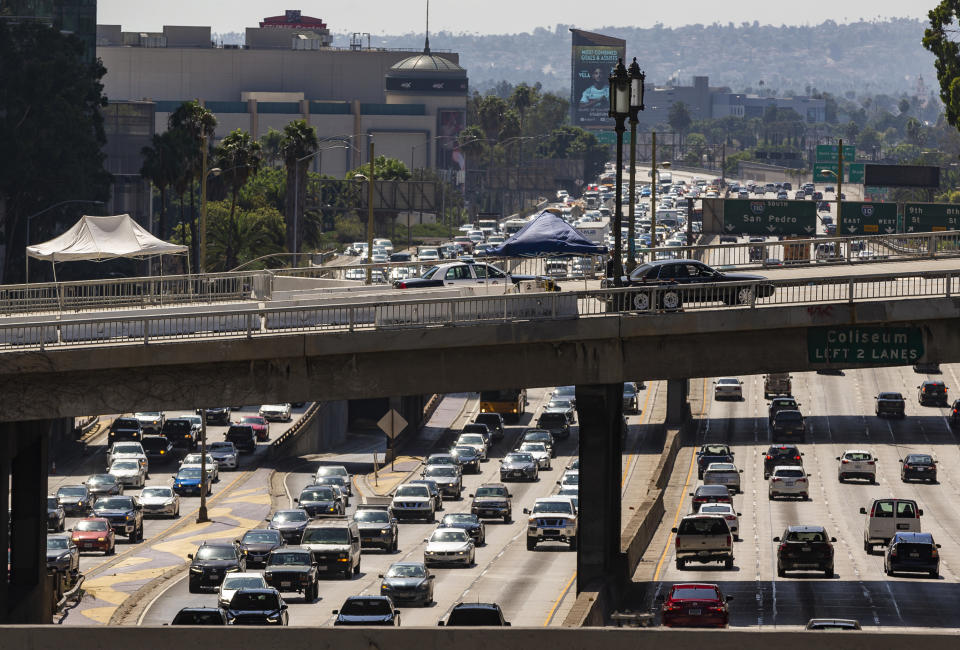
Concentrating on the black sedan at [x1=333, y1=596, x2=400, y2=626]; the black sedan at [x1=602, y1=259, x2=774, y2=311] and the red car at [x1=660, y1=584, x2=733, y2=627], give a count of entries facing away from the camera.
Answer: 1

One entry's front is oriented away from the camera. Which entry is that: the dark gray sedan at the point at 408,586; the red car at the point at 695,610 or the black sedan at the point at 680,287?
the red car

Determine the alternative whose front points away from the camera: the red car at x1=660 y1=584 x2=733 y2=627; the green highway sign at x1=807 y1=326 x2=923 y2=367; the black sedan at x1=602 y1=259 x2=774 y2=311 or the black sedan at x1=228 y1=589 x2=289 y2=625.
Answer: the red car

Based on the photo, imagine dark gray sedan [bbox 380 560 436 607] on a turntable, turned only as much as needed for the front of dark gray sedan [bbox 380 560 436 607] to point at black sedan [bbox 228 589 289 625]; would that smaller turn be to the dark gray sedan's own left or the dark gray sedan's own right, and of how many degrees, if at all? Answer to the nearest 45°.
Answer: approximately 45° to the dark gray sedan's own right

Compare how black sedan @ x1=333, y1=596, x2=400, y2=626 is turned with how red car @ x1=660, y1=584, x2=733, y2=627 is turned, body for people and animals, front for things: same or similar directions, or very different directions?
very different directions

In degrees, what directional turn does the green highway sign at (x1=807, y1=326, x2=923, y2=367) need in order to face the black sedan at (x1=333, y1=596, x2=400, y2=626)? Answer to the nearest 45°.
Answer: approximately 45° to its right

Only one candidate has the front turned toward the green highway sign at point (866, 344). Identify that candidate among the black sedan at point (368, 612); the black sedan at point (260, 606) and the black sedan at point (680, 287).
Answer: the black sedan at point (680, 287)

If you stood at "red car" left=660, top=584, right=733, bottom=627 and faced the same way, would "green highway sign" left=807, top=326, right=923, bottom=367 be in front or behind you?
in front

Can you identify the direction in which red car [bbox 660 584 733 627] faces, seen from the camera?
facing away from the viewer

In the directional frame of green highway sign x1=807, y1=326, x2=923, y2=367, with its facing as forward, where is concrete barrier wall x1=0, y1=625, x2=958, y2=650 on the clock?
The concrete barrier wall is roughly at 1 o'clock from the green highway sign.

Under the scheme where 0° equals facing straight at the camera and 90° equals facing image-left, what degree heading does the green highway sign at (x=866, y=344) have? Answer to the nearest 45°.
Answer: approximately 0°

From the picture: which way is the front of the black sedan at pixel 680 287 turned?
to the viewer's right
